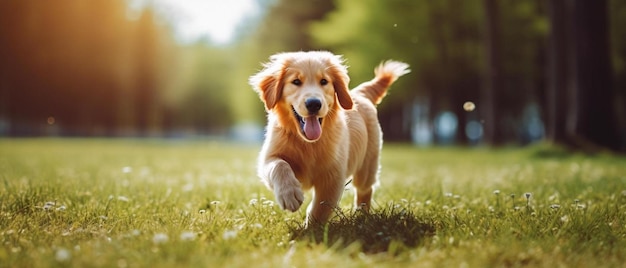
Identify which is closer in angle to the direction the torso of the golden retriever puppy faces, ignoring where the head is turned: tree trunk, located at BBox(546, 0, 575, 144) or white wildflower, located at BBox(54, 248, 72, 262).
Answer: the white wildflower

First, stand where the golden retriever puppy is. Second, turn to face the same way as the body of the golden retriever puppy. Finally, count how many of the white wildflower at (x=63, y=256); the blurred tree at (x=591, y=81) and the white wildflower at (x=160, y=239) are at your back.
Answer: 1

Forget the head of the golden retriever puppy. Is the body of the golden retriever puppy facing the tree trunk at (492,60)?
no

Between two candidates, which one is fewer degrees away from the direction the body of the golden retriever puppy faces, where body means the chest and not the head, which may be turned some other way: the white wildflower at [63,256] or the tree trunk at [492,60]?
the white wildflower

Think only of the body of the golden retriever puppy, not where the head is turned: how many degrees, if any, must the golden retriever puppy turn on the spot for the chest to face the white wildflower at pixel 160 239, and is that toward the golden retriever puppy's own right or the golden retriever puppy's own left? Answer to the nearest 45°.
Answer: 0° — it already faces it

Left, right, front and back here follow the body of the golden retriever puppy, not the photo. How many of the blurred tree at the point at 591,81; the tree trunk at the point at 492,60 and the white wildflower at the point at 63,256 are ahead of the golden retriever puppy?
1

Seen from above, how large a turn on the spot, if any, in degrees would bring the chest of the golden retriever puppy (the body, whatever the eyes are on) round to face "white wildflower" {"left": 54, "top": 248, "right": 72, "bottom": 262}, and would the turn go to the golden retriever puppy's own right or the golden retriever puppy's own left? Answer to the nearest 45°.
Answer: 0° — it already faces it

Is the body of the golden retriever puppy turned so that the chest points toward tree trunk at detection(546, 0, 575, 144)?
no

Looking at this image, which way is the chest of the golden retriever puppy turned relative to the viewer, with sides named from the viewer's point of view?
facing the viewer and to the left of the viewer
